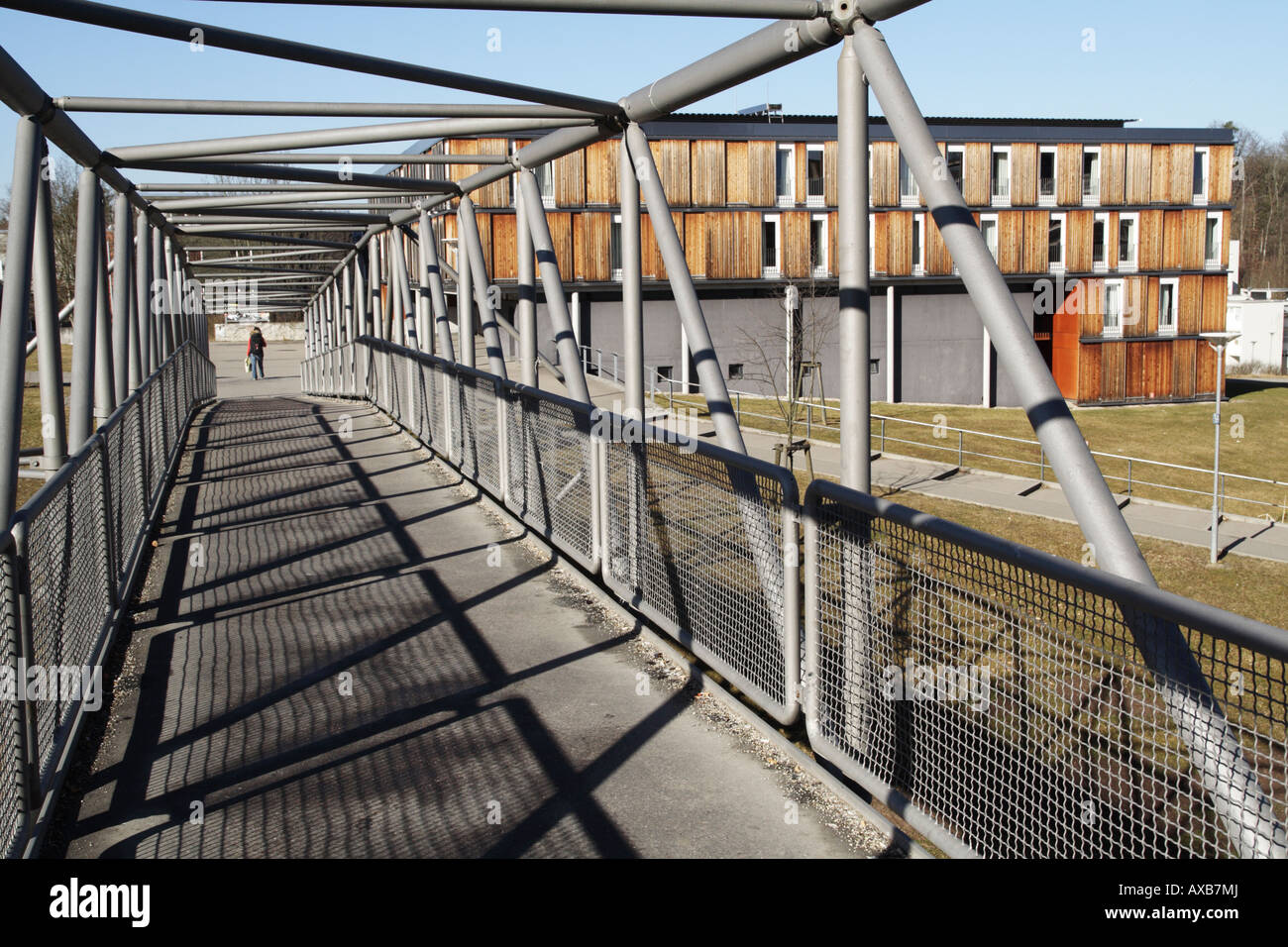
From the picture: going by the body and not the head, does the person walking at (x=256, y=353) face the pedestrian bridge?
no

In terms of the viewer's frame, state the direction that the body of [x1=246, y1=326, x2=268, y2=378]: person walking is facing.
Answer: away from the camera
